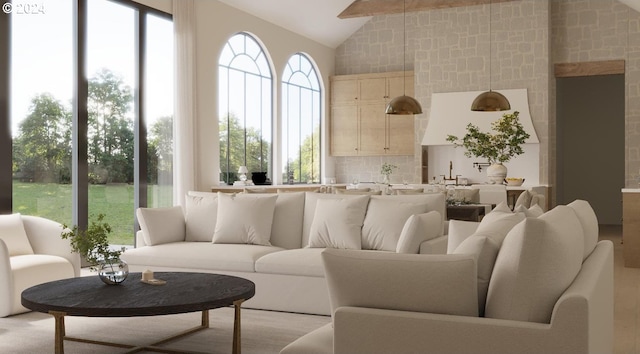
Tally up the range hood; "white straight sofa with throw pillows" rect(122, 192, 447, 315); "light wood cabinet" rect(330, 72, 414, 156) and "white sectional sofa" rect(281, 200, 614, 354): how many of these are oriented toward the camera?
3

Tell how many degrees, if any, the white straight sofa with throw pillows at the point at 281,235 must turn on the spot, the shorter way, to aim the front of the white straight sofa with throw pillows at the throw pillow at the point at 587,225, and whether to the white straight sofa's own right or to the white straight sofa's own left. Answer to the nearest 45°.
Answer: approximately 45° to the white straight sofa's own left

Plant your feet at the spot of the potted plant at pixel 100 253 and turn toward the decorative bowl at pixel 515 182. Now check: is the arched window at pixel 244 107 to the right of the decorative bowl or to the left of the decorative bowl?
left

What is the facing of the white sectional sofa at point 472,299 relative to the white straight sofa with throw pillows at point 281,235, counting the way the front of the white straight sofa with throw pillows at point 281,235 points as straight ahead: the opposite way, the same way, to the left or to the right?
to the right

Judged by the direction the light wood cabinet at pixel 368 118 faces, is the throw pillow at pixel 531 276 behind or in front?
in front

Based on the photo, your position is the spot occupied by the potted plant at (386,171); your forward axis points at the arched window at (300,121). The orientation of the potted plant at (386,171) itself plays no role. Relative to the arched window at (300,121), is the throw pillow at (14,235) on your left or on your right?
left

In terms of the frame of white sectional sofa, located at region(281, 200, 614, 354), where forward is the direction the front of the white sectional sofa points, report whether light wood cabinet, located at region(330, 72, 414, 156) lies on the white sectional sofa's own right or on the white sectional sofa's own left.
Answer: on the white sectional sofa's own right

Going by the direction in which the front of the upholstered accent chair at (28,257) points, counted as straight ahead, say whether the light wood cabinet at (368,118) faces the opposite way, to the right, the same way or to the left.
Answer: to the right

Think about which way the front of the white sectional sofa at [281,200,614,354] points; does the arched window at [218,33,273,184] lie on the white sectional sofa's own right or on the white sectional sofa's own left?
on the white sectional sofa's own right

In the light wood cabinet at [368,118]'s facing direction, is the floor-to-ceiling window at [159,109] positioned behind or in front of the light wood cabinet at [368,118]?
in front

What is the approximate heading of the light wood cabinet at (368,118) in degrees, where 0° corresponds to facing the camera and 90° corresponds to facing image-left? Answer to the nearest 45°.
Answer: approximately 0°
